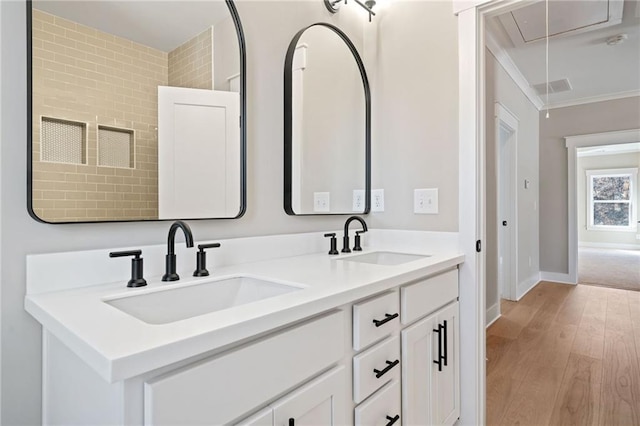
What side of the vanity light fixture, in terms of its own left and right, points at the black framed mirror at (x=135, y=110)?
right

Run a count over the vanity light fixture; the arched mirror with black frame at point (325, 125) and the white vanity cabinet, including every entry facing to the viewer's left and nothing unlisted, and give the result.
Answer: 0

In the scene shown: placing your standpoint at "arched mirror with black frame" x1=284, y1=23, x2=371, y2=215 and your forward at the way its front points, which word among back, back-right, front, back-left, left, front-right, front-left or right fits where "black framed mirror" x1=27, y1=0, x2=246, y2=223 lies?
right

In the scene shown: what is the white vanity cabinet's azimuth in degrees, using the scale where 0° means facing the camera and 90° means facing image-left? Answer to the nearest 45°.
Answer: approximately 315°

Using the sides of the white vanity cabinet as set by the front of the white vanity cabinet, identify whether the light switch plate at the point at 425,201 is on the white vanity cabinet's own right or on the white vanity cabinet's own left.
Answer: on the white vanity cabinet's own left

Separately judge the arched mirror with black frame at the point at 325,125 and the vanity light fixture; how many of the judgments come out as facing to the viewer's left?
0

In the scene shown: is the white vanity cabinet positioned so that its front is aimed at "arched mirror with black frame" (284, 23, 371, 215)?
no

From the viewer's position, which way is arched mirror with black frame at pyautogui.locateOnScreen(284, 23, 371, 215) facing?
facing the viewer and to the right of the viewer

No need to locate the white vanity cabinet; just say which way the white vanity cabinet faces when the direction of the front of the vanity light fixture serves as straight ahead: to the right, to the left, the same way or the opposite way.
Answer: the same way

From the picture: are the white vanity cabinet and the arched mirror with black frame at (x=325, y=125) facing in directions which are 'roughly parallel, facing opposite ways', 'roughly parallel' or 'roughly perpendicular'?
roughly parallel

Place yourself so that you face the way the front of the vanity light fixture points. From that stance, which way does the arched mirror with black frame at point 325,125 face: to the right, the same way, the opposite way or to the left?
the same way
